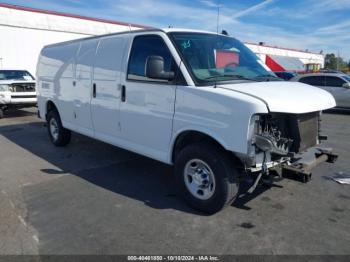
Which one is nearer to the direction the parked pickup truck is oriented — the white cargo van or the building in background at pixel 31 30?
the white cargo van

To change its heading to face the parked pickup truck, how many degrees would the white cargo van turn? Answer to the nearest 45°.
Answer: approximately 180°

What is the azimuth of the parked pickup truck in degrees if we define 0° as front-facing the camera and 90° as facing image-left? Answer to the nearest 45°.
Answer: approximately 315°

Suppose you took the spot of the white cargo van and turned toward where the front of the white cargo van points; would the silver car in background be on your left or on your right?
on your left

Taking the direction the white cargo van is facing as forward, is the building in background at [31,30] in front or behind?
behind

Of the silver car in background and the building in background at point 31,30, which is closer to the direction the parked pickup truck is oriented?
the silver car in background

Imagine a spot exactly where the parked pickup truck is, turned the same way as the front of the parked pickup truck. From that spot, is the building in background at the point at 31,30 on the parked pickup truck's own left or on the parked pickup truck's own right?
on the parked pickup truck's own left

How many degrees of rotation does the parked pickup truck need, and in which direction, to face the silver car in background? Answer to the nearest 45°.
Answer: approximately 45° to its left

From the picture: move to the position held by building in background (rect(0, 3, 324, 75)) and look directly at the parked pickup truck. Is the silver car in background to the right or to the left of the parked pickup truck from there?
left
